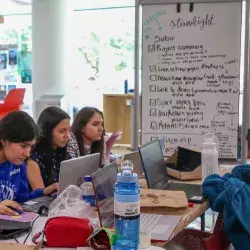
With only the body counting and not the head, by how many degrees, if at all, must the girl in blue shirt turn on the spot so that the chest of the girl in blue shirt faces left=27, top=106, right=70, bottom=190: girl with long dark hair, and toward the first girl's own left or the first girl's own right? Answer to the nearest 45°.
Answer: approximately 135° to the first girl's own left

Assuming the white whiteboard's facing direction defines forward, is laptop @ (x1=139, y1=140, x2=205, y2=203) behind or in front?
in front

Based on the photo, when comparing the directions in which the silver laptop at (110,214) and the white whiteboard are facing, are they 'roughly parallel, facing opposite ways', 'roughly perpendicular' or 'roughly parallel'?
roughly perpendicular

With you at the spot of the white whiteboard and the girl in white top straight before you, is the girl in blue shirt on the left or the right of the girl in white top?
left

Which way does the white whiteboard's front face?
toward the camera

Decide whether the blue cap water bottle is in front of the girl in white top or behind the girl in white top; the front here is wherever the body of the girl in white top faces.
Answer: in front

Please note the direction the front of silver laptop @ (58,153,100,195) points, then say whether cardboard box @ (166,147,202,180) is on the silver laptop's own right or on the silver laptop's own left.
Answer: on the silver laptop's own right

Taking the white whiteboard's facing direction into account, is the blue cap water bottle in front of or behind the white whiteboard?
in front

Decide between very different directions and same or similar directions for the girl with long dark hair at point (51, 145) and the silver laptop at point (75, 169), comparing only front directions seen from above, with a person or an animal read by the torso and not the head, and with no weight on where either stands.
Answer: very different directions
